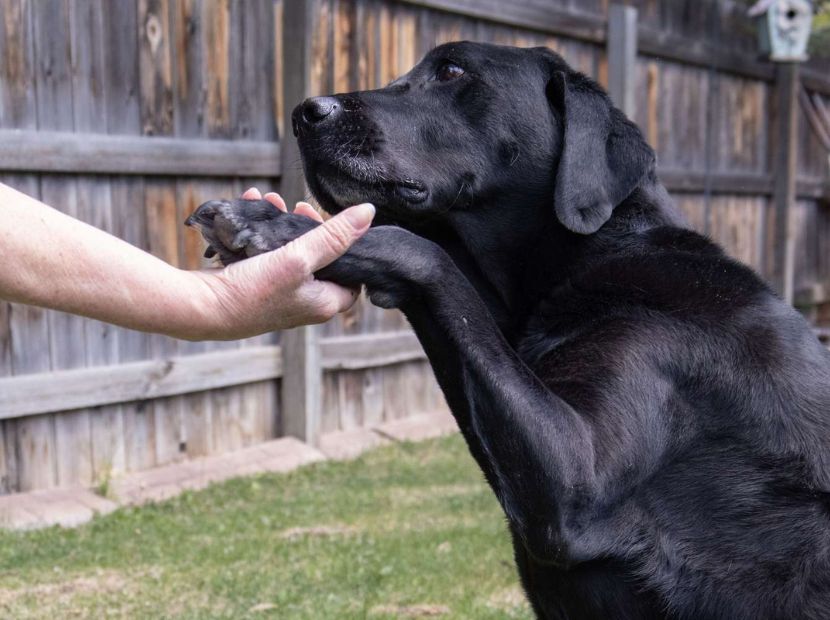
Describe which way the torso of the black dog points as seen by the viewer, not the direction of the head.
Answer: to the viewer's left

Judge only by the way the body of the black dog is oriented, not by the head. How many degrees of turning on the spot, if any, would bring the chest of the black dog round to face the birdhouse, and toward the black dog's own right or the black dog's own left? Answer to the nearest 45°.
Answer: approximately 90° to the black dog's own right

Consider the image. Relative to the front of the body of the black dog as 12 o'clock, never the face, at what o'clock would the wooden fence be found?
The wooden fence is roughly at 2 o'clock from the black dog.
